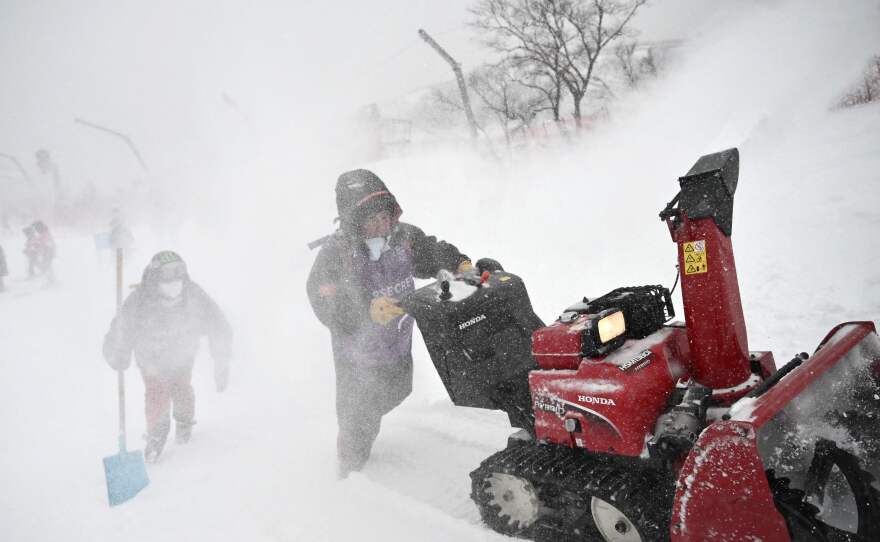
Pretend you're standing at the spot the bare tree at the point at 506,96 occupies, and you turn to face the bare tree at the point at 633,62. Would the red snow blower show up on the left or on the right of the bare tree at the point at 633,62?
right

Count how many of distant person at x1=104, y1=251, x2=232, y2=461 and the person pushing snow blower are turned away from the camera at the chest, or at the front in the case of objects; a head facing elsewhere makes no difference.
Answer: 0

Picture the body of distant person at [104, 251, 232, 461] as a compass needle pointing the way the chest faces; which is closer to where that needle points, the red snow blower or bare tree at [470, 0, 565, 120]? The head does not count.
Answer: the red snow blower

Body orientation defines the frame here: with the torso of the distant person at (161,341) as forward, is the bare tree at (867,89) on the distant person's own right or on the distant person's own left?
on the distant person's own left

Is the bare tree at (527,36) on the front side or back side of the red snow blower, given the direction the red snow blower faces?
on the back side

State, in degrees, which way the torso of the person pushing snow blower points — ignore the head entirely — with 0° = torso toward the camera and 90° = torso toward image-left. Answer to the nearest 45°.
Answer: approximately 315°

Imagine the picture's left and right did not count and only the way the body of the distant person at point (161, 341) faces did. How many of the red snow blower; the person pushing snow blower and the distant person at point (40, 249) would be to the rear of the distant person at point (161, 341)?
1

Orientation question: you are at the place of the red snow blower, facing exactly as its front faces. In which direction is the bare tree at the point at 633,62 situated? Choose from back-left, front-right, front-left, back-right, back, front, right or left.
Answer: back-left

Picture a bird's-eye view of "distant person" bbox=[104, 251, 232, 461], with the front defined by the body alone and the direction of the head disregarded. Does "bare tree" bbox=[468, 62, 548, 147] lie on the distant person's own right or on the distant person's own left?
on the distant person's own left

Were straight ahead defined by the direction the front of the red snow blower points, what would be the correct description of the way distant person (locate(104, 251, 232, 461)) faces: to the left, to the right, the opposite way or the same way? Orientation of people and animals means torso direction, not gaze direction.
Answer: the same way

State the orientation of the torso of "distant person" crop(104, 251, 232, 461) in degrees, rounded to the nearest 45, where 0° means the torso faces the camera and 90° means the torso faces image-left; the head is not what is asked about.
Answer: approximately 0°

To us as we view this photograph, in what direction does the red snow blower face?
facing the viewer and to the right of the viewer

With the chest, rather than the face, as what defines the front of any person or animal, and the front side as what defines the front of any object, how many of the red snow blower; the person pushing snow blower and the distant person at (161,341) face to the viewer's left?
0

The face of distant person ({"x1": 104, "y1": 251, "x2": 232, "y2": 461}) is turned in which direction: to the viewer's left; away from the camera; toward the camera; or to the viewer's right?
toward the camera
